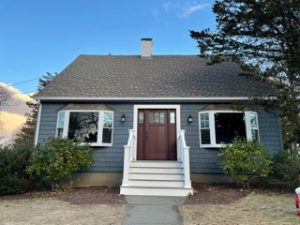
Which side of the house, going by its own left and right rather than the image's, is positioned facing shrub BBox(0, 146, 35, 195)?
right

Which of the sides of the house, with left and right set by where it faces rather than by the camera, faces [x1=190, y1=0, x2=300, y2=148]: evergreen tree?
left

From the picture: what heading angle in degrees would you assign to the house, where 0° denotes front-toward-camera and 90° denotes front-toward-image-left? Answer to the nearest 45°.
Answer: approximately 0°

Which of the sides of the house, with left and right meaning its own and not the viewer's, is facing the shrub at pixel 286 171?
left
